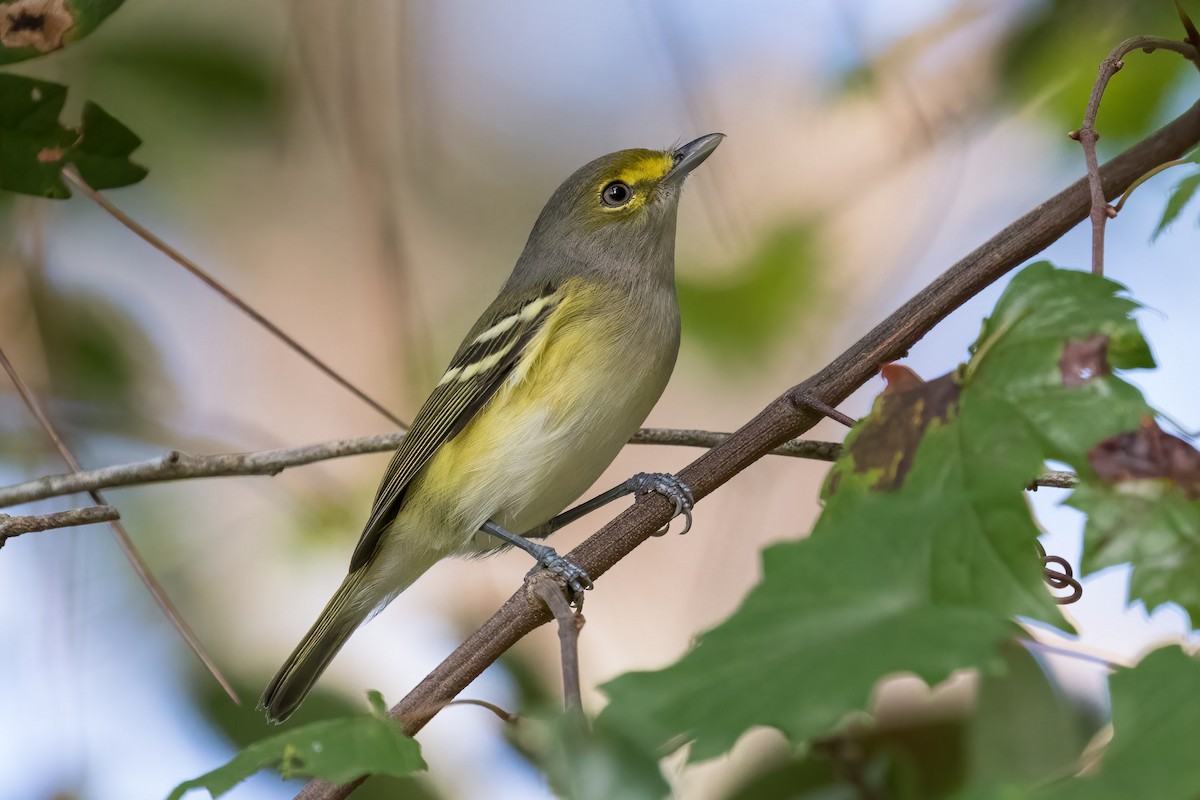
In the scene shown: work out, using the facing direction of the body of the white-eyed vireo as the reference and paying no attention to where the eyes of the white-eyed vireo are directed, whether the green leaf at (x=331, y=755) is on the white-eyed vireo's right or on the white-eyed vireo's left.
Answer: on the white-eyed vireo's right

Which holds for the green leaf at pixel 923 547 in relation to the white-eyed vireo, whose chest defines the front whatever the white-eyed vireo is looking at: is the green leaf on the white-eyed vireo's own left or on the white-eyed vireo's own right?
on the white-eyed vireo's own right

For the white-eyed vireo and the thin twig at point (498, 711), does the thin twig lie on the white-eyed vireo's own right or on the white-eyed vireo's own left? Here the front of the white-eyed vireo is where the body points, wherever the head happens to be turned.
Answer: on the white-eyed vireo's own right

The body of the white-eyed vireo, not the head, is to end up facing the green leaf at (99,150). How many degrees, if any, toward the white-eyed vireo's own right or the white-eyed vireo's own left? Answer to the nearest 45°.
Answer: approximately 135° to the white-eyed vireo's own right

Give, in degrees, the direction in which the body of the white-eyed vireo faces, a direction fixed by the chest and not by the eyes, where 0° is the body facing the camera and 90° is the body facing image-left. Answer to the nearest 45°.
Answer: approximately 270°
